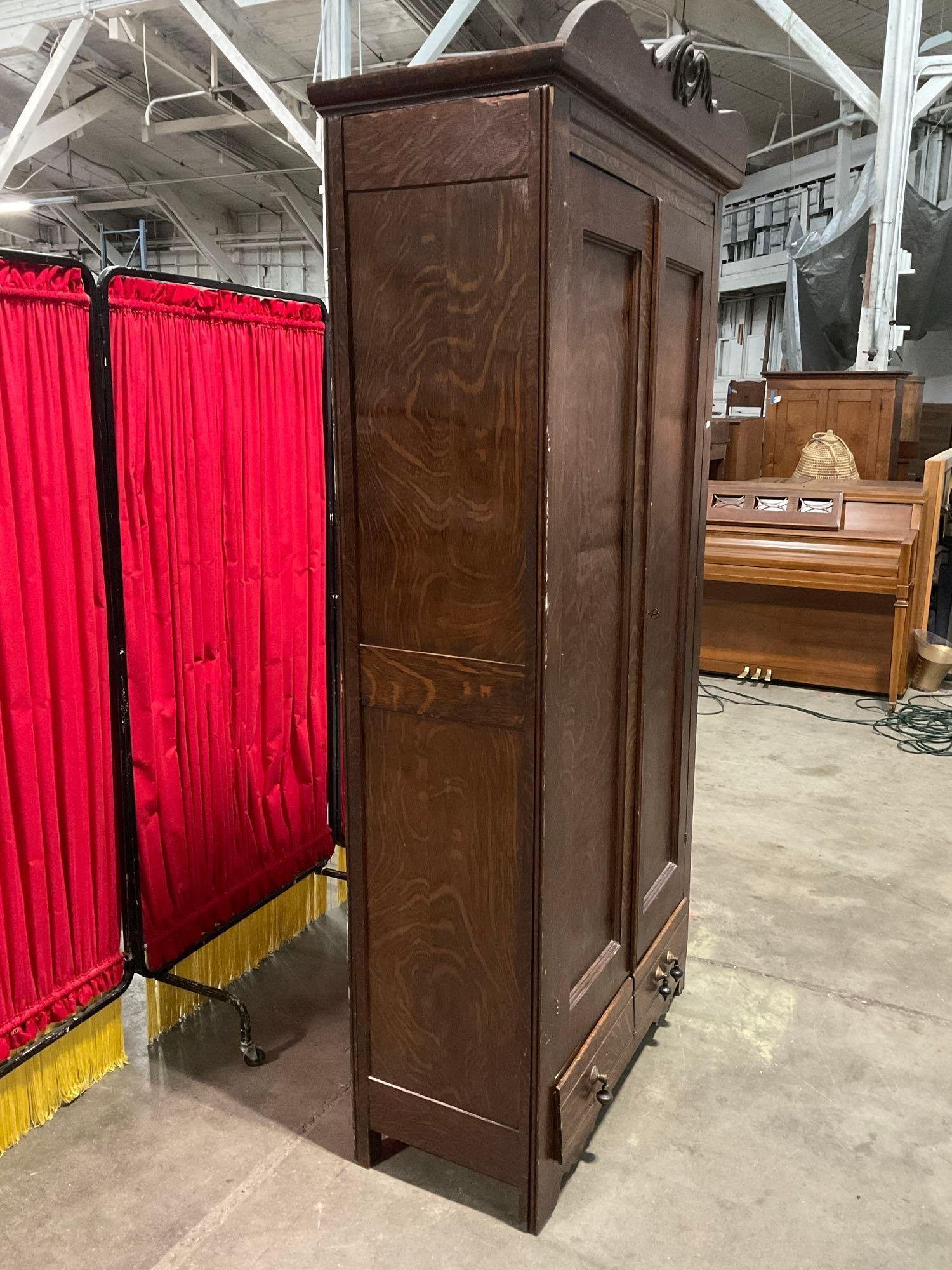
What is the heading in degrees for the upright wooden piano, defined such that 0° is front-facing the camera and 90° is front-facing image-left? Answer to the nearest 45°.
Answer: approximately 0°

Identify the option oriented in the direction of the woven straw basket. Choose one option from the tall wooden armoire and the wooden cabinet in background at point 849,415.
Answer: the wooden cabinet in background

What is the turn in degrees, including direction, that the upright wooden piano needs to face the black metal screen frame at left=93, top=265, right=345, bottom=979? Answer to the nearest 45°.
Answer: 0° — it already faces it

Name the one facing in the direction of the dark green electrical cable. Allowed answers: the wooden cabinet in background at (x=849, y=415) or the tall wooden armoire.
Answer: the wooden cabinet in background

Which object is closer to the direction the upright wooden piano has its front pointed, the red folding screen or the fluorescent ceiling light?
the red folding screen

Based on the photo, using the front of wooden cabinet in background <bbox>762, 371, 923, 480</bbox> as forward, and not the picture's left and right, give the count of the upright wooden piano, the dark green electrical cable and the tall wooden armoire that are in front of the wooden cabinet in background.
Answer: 3

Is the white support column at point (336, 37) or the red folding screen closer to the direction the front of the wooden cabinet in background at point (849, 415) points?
the red folding screen

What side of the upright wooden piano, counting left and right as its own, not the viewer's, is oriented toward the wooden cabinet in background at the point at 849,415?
back

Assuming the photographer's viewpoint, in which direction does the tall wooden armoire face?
facing the viewer and to the right of the viewer

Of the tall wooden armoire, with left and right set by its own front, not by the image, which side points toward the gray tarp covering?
left

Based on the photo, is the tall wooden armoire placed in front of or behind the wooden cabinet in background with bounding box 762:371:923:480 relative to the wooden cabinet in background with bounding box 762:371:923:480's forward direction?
in front
